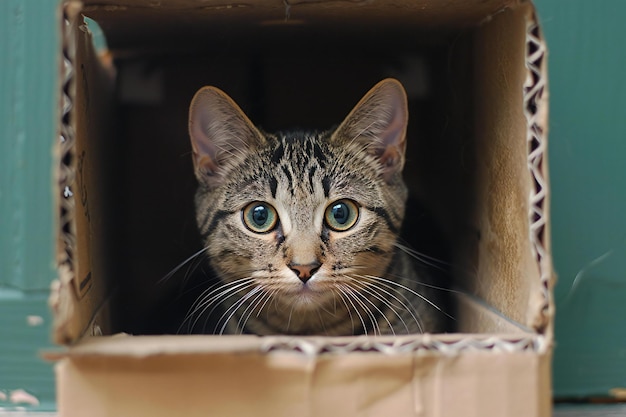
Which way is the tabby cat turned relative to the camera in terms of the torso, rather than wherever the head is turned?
toward the camera
